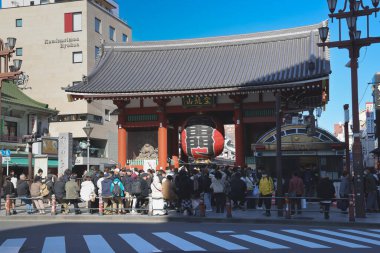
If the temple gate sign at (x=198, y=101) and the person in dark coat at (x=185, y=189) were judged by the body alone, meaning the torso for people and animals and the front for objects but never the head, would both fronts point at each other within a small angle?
yes

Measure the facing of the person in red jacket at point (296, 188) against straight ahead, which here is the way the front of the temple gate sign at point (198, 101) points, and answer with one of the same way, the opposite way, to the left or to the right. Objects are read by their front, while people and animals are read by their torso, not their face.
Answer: the opposite way

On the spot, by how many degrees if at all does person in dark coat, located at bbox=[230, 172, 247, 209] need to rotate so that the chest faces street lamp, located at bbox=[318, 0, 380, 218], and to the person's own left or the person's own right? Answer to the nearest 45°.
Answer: approximately 135° to the person's own right

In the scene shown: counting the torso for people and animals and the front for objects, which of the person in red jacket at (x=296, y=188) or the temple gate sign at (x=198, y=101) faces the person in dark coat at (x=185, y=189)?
the temple gate sign

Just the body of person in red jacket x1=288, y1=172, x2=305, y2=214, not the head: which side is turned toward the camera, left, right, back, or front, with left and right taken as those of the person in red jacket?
back

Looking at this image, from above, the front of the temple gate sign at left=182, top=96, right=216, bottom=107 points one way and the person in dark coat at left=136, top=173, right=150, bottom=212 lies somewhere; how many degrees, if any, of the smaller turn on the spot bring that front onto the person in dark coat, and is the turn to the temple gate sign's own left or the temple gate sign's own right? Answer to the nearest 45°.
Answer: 0° — it already faces them

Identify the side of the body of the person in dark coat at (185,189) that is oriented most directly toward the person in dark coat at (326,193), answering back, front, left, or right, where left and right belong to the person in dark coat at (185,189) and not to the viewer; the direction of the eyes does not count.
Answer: right

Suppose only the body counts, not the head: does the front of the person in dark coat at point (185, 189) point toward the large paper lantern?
yes

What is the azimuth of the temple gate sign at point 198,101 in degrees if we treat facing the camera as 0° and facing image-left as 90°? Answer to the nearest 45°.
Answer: approximately 0°

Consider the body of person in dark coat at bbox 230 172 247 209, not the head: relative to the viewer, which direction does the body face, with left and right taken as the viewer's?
facing away from the viewer

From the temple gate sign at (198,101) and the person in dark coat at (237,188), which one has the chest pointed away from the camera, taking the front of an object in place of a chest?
the person in dark coat

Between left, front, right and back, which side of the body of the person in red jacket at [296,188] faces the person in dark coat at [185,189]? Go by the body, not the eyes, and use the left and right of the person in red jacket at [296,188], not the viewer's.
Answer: left

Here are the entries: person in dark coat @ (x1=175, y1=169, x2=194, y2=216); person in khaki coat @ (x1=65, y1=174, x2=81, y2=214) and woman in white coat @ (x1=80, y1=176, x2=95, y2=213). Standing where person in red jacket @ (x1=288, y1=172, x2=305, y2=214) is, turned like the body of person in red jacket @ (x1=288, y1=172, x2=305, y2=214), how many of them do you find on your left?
3

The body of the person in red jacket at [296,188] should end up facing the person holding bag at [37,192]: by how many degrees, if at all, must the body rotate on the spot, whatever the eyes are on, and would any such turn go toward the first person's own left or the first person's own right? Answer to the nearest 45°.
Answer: approximately 90° to the first person's own left
